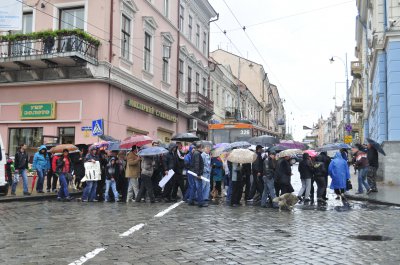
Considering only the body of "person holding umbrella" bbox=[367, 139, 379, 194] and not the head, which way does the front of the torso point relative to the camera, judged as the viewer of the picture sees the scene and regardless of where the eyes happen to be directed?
to the viewer's left

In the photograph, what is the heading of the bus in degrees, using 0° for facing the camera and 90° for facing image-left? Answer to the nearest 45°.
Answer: approximately 45°

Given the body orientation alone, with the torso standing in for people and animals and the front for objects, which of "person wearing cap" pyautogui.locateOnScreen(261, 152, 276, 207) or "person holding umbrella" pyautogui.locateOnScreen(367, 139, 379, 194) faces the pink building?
the person holding umbrella

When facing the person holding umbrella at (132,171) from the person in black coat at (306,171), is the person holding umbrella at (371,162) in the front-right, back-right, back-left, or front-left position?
back-right
